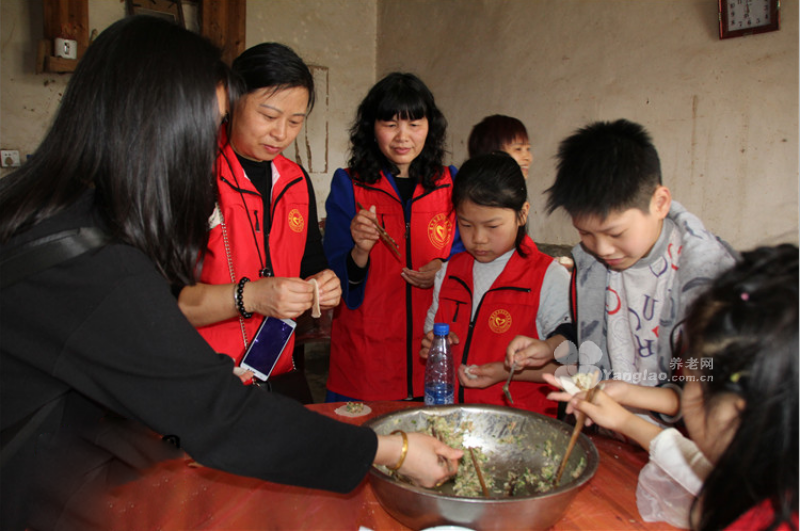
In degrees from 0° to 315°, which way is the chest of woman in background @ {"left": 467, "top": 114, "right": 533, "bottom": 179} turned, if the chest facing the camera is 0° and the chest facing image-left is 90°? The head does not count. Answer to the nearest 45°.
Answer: approximately 315°

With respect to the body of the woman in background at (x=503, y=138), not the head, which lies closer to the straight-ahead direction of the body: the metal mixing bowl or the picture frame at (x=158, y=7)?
the metal mixing bowl

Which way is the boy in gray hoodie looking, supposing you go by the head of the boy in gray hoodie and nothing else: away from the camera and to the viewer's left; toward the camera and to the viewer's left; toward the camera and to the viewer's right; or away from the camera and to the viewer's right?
toward the camera and to the viewer's left

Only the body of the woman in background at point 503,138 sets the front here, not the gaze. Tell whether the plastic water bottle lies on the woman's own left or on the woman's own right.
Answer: on the woman's own right

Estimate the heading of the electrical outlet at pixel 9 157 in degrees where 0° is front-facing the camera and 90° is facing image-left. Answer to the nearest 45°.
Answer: approximately 0°

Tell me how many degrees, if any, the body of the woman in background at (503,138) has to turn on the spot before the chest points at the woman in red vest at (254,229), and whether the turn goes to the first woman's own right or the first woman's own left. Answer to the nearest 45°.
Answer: approximately 90° to the first woman's own right

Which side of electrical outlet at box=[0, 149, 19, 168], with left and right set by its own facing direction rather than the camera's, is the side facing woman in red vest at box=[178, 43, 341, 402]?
front

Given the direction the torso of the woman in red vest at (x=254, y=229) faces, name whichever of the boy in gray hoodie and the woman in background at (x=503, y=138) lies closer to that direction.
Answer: the boy in gray hoodie

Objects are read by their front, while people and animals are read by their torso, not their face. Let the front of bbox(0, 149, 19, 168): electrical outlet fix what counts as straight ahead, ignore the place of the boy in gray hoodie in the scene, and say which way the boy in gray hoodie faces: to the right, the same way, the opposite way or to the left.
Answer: to the right

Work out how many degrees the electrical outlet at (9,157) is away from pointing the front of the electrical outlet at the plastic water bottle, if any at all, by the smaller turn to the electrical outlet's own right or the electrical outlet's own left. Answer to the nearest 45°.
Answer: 0° — it already faces it

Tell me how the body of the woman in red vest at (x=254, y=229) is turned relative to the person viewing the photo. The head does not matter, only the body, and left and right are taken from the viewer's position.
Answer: facing the viewer and to the right of the viewer

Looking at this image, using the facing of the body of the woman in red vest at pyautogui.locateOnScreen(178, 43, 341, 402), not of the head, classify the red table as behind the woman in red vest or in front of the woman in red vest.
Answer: in front

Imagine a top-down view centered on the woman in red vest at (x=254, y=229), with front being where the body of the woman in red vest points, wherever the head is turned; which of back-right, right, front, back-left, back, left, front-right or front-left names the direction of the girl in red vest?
front-left
